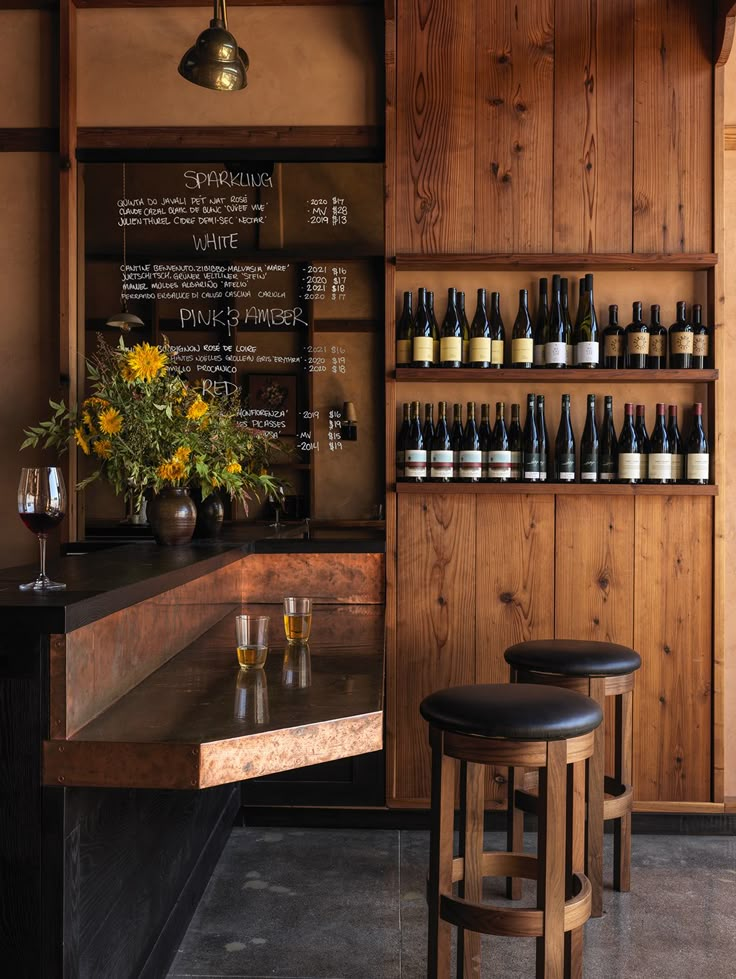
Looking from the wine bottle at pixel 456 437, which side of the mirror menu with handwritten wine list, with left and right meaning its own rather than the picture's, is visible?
left

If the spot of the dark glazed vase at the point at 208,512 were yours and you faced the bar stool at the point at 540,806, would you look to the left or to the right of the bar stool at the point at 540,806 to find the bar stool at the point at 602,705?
left

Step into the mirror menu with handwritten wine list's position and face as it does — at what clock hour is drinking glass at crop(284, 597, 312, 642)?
The drinking glass is roughly at 12 o'clock from the mirror menu with handwritten wine list.

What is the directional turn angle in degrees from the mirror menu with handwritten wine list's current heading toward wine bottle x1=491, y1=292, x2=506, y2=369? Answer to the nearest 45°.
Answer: approximately 90° to its left

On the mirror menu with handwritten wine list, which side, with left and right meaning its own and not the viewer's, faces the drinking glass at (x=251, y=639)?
front

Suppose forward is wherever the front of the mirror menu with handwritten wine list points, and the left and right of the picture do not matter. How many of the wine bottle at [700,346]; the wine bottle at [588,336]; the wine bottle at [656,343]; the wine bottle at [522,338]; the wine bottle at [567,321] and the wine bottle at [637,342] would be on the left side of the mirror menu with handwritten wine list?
6

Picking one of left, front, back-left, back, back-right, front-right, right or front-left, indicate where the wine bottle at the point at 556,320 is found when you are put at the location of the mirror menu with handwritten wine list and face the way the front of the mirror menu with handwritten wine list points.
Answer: left

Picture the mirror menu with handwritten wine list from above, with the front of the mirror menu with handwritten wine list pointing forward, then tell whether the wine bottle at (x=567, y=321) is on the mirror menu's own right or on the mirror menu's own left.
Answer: on the mirror menu's own left

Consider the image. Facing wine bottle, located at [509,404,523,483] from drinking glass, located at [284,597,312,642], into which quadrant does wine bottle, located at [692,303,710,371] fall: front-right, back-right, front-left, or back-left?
front-right

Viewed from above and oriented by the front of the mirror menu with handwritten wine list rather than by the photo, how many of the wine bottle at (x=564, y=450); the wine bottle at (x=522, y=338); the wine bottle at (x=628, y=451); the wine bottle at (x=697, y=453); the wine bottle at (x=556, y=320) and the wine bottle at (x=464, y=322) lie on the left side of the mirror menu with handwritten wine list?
6

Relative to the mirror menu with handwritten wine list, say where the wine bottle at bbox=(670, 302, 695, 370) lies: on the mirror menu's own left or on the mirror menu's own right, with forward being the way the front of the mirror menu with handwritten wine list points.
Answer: on the mirror menu's own left

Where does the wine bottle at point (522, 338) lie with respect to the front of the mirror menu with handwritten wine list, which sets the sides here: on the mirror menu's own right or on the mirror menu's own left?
on the mirror menu's own left

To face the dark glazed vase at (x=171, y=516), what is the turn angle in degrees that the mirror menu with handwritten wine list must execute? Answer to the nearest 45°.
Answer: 0° — it already faces it

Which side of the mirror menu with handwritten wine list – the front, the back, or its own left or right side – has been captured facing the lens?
front

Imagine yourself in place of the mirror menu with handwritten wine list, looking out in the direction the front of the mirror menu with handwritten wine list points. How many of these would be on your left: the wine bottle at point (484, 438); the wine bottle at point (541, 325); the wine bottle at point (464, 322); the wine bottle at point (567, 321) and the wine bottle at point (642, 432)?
5

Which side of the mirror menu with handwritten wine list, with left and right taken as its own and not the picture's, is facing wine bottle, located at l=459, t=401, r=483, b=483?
left
